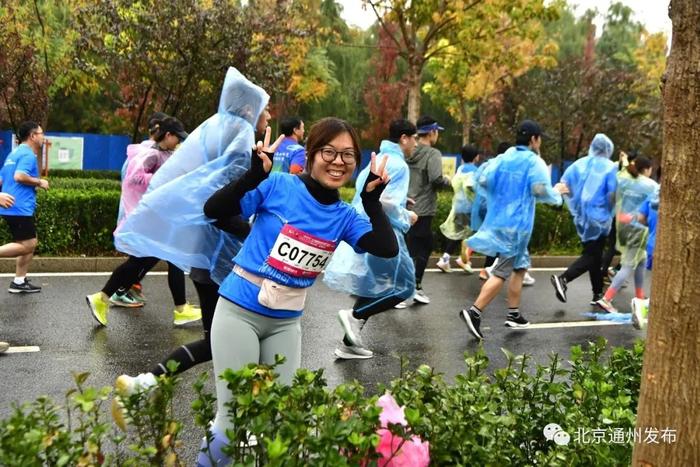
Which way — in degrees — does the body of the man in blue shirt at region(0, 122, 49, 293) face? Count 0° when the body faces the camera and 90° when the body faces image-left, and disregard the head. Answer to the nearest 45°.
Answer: approximately 270°

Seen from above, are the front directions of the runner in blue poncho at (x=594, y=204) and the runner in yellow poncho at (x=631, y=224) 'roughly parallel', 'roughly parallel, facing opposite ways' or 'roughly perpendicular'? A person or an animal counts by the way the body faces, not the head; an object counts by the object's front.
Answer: roughly parallel

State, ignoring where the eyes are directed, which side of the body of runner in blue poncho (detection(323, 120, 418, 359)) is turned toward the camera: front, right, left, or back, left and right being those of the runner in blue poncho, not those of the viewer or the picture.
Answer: right

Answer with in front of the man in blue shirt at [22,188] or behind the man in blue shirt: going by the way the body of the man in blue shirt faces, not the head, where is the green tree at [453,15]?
in front

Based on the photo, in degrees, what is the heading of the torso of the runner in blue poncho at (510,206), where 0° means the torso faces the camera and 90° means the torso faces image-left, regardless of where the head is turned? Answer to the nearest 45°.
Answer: approximately 225°

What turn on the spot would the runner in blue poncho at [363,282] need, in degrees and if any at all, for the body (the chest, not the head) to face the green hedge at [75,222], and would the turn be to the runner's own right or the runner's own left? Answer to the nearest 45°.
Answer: approximately 135° to the runner's own left

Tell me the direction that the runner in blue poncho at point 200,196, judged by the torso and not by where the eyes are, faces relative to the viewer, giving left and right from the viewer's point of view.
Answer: facing to the right of the viewer

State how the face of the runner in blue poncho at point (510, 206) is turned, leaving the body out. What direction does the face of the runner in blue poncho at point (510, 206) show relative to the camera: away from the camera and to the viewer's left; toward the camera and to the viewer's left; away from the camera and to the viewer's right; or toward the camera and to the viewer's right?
away from the camera and to the viewer's right

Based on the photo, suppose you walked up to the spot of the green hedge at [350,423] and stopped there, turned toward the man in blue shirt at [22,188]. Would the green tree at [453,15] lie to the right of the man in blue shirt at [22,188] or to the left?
right

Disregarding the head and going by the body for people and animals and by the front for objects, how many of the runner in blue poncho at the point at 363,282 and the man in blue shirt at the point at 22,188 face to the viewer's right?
2

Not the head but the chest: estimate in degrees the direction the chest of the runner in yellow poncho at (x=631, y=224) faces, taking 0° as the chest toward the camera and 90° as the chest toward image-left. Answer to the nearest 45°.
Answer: approximately 225°

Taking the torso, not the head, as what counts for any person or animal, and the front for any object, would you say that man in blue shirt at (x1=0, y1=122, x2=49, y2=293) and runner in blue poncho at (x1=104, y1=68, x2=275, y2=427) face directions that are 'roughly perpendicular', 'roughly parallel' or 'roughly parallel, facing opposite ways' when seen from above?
roughly parallel
